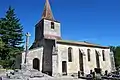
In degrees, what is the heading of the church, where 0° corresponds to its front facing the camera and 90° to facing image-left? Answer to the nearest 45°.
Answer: approximately 45°

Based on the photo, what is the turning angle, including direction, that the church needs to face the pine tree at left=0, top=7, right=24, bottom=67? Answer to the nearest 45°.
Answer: approximately 45° to its right
